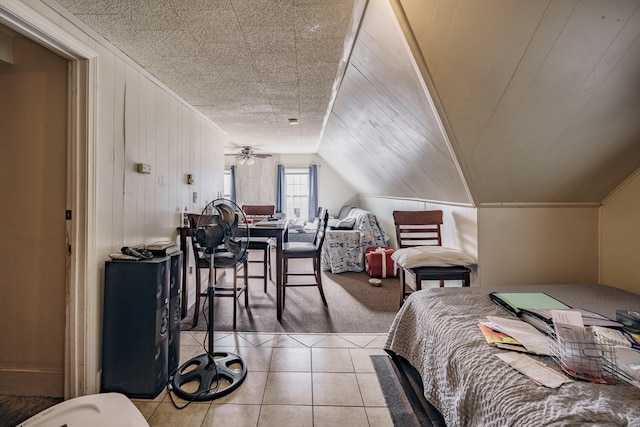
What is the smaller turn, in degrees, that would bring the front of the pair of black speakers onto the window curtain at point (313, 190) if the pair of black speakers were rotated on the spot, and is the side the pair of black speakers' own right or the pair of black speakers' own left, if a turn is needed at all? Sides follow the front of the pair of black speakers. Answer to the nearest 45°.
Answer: approximately 45° to the pair of black speakers' own left

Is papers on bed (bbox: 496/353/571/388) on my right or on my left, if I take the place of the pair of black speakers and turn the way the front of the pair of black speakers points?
on my right

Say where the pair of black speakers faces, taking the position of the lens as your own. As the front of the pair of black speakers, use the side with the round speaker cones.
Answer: facing to the right of the viewer
